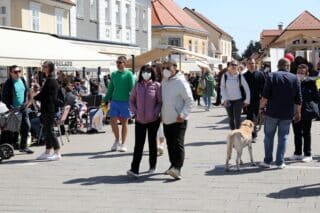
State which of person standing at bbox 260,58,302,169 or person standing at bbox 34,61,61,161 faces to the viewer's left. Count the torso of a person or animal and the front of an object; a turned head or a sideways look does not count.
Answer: person standing at bbox 34,61,61,161

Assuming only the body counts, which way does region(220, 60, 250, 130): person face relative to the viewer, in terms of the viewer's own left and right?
facing the viewer

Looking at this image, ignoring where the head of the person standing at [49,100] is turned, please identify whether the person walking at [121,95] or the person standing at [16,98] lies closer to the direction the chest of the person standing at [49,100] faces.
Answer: the person standing

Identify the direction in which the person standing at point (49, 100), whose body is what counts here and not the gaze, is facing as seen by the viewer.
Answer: to the viewer's left

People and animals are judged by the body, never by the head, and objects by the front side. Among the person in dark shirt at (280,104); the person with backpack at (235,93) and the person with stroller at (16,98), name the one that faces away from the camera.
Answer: the person in dark shirt at (280,104)

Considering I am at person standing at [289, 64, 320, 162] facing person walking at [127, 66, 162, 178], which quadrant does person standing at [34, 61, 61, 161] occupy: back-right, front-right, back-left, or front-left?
front-right

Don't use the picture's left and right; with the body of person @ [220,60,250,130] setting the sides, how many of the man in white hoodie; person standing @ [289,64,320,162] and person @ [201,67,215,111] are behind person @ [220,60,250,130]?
1

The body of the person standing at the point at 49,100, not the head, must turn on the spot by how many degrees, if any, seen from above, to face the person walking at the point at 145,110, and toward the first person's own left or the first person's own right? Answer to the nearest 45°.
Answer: approximately 135° to the first person's own left

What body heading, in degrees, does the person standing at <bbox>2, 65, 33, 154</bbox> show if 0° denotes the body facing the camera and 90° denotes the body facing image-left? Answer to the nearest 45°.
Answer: approximately 315°

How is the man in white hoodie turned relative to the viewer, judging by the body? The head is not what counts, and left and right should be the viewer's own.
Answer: facing the viewer and to the left of the viewer

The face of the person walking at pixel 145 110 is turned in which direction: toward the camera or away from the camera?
toward the camera

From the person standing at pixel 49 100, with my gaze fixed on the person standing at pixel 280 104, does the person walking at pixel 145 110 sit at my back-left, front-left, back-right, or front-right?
front-right
